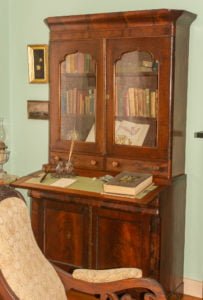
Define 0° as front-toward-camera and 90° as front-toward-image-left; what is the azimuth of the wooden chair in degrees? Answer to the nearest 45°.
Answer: approximately 315°

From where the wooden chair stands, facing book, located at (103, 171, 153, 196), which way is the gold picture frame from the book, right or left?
left

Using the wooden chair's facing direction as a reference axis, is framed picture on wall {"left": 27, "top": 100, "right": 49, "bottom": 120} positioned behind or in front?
behind

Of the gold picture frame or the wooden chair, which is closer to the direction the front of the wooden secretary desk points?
the wooden chair

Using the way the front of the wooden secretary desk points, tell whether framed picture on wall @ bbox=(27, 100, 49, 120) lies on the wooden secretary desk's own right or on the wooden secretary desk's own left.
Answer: on the wooden secretary desk's own right

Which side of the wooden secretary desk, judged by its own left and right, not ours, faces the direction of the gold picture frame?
right

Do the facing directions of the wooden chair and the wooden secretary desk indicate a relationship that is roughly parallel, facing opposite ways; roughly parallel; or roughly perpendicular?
roughly perpendicular

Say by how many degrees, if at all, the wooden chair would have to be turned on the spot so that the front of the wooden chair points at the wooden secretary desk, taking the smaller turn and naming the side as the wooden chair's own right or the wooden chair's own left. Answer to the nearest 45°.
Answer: approximately 90° to the wooden chair's own left

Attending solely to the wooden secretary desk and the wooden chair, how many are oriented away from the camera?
0

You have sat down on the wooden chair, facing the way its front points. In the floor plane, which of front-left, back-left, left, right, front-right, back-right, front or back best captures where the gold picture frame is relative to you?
back-left

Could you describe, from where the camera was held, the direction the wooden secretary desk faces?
facing the viewer and to the left of the viewer

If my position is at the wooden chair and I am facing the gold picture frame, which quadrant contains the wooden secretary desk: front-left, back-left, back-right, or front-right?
front-right

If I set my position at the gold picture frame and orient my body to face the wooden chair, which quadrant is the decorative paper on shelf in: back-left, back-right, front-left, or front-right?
front-left

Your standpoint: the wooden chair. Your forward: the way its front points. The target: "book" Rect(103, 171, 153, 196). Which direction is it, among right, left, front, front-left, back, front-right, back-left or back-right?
left

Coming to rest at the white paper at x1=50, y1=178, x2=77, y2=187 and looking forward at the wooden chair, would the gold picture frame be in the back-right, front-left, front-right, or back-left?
back-right
